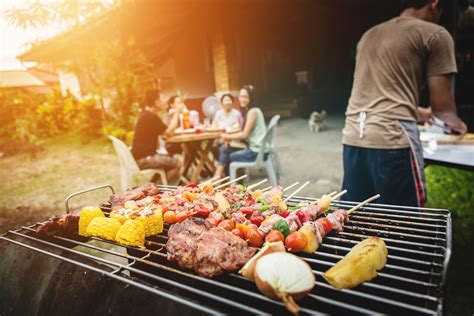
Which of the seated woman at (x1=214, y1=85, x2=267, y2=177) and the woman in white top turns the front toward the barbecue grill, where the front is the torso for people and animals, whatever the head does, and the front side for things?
the woman in white top

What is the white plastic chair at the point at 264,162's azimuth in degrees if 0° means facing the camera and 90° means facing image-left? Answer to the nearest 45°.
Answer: approximately 90°

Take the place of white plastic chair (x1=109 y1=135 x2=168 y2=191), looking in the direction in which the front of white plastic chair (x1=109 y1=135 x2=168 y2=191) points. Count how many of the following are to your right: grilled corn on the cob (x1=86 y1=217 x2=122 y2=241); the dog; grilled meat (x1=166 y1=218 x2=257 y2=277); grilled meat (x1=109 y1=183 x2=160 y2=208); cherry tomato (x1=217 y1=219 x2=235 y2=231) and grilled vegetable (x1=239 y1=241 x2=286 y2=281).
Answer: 5

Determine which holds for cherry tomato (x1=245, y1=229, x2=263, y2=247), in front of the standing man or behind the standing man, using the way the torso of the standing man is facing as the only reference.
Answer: behind

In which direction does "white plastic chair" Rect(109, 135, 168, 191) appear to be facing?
to the viewer's right

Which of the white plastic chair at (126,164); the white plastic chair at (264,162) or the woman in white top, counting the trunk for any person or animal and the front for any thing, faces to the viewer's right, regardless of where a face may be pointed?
the white plastic chair at (126,164)

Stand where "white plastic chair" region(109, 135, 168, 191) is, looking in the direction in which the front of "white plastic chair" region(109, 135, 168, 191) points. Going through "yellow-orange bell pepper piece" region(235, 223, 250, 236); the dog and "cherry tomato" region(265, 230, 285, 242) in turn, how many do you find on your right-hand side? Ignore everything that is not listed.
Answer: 2

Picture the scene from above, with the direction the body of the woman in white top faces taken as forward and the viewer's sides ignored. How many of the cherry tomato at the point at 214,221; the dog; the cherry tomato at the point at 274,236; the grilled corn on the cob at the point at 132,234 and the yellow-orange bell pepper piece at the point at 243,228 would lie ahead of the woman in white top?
4

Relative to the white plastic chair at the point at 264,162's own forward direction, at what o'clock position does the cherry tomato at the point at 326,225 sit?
The cherry tomato is roughly at 9 o'clock from the white plastic chair.

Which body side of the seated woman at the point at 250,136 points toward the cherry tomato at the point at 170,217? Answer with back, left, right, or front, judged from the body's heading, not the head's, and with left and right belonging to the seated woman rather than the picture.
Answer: left

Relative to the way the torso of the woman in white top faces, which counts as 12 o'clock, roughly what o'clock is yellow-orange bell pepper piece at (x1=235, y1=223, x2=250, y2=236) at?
The yellow-orange bell pepper piece is roughly at 12 o'clock from the woman in white top.

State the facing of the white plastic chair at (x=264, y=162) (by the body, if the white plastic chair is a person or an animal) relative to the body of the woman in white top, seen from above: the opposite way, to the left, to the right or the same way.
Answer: to the right

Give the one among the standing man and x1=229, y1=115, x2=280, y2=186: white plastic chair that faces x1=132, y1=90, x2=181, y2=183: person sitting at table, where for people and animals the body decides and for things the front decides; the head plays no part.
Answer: the white plastic chair

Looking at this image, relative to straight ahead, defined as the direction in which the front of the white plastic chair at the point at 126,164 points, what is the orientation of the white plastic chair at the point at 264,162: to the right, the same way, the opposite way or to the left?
the opposite way

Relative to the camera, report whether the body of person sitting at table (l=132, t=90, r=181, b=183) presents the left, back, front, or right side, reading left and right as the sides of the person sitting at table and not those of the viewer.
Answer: right
